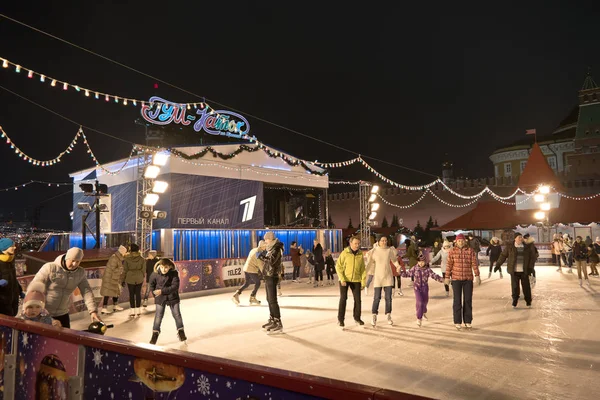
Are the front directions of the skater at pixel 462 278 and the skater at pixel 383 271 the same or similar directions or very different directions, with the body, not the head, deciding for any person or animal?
same or similar directions

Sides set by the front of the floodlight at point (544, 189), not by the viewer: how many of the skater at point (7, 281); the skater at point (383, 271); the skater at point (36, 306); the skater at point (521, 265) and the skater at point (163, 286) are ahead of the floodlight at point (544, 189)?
5

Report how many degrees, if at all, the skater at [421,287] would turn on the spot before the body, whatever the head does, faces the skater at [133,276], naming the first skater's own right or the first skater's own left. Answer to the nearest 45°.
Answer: approximately 90° to the first skater's own right

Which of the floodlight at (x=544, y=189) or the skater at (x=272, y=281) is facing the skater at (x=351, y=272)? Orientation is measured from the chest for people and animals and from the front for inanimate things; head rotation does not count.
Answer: the floodlight

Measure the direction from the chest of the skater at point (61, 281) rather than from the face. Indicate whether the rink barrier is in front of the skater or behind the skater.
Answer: in front

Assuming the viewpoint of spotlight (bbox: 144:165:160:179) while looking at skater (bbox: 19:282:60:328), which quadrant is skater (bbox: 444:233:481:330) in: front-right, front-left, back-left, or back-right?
front-left

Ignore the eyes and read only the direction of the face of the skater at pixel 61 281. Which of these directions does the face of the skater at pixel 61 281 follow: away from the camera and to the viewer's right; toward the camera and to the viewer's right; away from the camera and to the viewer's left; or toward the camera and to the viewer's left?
toward the camera and to the viewer's right

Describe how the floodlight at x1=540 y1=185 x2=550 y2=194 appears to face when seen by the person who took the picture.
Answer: facing the viewer

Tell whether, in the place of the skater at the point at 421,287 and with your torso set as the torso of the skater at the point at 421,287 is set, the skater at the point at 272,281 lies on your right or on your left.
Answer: on your right

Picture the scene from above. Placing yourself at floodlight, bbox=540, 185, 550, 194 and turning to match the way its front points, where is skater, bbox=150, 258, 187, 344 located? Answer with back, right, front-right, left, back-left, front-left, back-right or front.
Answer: front

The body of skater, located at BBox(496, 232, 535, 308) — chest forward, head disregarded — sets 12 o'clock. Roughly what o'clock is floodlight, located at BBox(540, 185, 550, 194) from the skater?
The floodlight is roughly at 6 o'clock from the skater.
